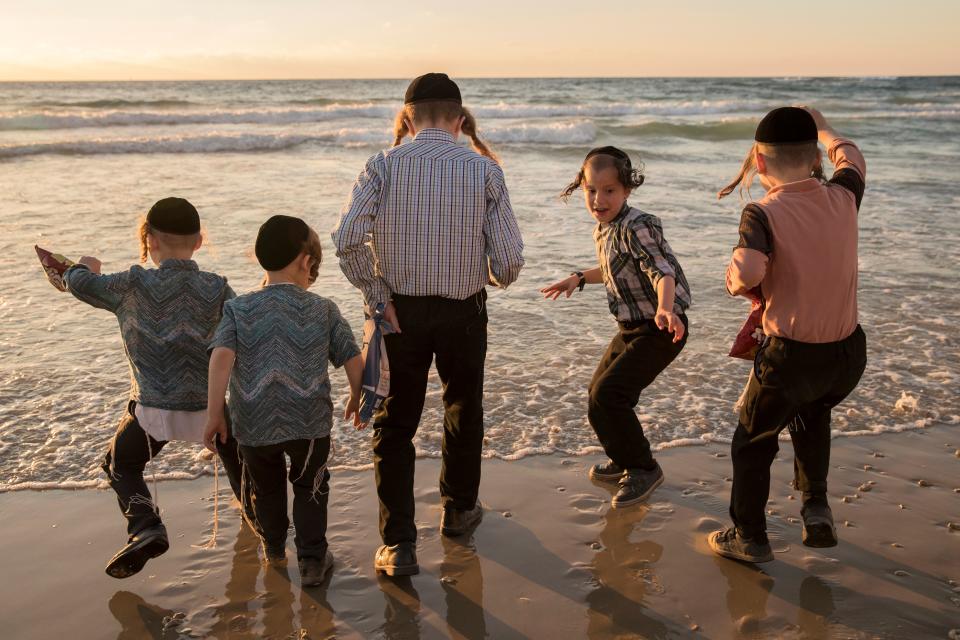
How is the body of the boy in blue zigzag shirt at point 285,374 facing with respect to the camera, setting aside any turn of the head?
away from the camera

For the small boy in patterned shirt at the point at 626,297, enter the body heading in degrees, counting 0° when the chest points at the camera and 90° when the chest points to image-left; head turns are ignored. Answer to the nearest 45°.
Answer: approximately 45°

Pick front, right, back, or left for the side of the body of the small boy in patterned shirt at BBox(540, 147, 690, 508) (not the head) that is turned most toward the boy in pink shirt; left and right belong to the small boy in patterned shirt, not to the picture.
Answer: left

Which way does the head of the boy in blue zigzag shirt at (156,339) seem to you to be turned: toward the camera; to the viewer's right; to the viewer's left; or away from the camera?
away from the camera

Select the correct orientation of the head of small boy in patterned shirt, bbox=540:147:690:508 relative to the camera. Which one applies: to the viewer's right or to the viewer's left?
to the viewer's left

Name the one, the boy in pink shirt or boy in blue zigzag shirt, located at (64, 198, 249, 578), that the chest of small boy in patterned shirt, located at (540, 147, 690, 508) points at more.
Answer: the boy in blue zigzag shirt

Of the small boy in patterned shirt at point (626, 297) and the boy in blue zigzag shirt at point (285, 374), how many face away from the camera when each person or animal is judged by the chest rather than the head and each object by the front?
1

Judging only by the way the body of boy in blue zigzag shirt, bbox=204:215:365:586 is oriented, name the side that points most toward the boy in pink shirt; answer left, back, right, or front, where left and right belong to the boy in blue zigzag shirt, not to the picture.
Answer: right
